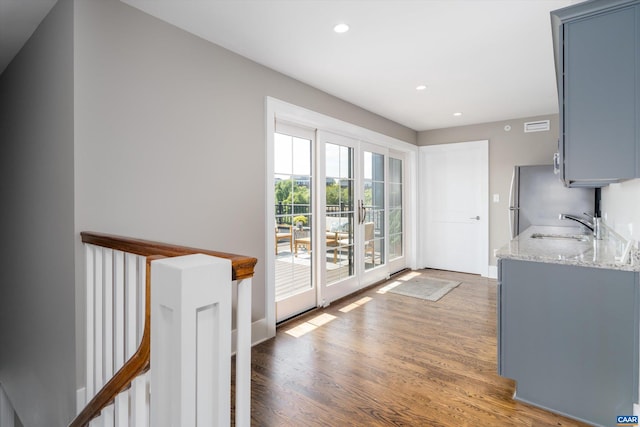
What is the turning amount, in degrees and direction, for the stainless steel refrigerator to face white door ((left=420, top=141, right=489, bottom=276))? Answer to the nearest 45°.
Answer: approximately 45° to its right

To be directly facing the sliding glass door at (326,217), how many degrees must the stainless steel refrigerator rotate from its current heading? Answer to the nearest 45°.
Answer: approximately 45° to its left

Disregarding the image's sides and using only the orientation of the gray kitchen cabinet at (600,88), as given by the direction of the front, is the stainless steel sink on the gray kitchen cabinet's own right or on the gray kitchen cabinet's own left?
on the gray kitchen cabinet's own right

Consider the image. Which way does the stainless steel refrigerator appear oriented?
to the viewer's left

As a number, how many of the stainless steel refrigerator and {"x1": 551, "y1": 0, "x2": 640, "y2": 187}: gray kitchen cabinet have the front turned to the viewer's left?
2

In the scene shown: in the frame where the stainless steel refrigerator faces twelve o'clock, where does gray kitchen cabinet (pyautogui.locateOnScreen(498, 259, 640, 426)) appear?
The gray kitchen cabinet is roughly at 9 o'clock from the stainless steel refrigerator.

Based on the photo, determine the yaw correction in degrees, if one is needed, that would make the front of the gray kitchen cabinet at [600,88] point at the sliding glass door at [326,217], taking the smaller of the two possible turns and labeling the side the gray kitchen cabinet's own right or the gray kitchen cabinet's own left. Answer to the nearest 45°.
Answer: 0° — it already faces it

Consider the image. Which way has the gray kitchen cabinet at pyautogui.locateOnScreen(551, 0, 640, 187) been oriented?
to the viewer's left
